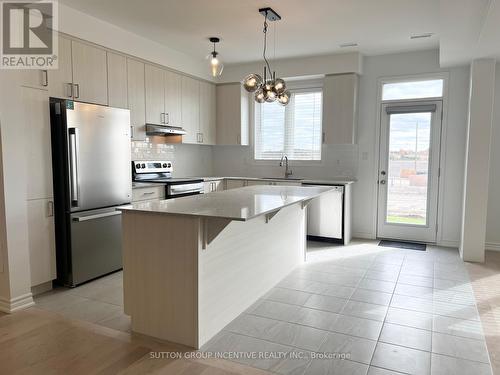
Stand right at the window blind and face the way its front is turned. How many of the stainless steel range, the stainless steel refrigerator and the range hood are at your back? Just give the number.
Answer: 0

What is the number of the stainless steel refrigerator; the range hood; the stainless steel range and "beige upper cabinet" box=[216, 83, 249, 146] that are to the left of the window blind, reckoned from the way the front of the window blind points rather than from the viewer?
0

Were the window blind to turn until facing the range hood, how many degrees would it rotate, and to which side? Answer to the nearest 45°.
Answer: approximately 45° to its right

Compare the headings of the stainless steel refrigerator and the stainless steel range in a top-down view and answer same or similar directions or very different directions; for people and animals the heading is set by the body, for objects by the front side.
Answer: same or similar directions

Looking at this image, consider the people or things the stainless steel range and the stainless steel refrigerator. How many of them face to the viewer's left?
0

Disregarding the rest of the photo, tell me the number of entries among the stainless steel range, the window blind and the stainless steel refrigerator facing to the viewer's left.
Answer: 0

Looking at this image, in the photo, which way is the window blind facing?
toward the camera

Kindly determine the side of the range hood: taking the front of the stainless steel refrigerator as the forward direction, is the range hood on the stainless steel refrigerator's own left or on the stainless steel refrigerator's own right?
on the stainless steel refrigerator's own left

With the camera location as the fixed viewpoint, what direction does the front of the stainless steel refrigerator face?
facing the viewer and to the right of the viewer

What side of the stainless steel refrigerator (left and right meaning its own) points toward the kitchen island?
front

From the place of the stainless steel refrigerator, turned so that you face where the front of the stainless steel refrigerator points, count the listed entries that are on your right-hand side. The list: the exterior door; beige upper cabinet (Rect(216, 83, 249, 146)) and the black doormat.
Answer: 0

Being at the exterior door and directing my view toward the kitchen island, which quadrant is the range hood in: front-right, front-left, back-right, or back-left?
front-right

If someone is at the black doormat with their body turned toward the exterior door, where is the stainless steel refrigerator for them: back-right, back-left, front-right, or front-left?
back-left

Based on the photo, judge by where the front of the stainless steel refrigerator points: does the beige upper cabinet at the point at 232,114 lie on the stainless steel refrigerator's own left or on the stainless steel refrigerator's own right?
on the stainless steel refrigerator's own left

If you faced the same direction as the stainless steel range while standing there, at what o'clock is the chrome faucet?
The chrome faucet is roughly at 10 o'clock from the stainless steel range.

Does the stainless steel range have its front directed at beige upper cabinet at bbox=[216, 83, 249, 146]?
no
